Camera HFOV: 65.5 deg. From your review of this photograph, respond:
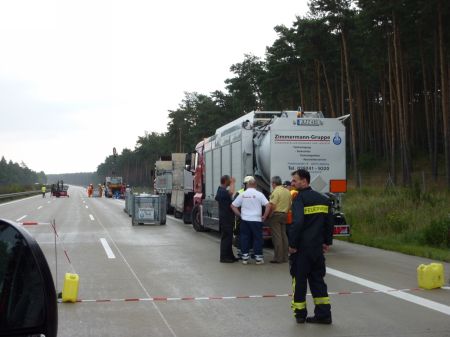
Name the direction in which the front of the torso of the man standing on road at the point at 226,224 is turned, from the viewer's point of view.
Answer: to the viewer's right

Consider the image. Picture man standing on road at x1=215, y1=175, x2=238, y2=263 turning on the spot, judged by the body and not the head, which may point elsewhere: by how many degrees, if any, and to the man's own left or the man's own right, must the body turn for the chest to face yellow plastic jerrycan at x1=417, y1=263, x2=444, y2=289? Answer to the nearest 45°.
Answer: approximately 45° to the man's own right

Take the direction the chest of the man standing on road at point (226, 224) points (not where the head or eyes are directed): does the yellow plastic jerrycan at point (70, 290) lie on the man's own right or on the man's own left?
on the man's own right

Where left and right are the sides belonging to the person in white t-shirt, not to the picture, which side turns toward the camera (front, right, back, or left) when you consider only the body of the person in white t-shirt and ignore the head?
back

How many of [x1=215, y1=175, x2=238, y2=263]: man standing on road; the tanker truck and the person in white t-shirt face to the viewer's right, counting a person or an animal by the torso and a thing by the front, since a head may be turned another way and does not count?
1

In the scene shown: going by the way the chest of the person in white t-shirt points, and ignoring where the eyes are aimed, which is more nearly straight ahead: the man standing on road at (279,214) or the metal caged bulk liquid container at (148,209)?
the metal caged bulk liquid container

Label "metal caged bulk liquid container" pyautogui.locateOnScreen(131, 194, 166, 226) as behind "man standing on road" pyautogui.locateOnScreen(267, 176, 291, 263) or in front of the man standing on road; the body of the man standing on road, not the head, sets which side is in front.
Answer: in front

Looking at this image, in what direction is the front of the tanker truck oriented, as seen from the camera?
facing away from the viewer and to the left of the viewer

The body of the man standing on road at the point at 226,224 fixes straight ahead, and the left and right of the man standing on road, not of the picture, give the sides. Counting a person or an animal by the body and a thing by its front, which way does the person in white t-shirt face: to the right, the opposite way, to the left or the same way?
to the left
